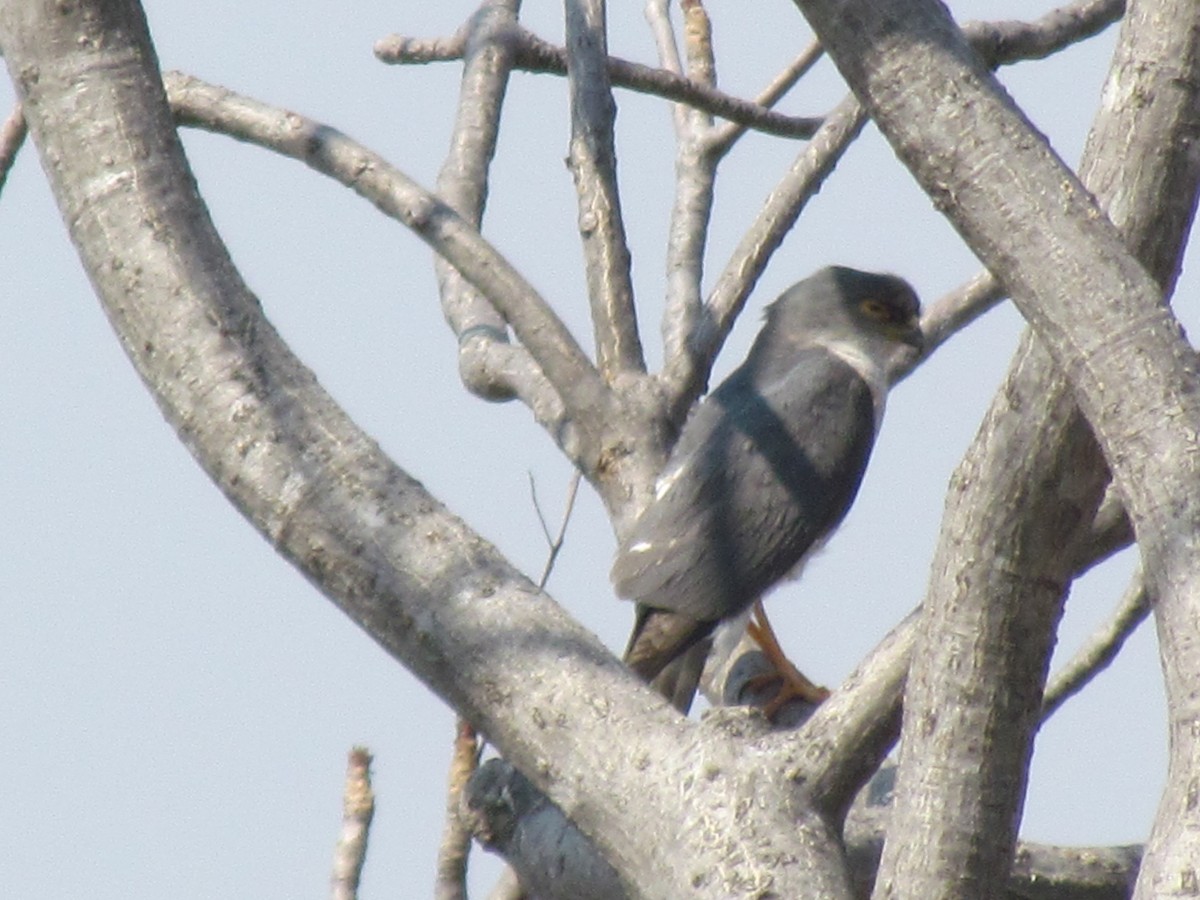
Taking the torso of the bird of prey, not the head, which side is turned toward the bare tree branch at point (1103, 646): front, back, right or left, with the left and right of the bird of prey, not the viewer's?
right

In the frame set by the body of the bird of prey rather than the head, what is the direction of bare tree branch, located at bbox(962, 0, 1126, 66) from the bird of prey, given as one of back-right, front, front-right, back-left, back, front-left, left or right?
front-right
